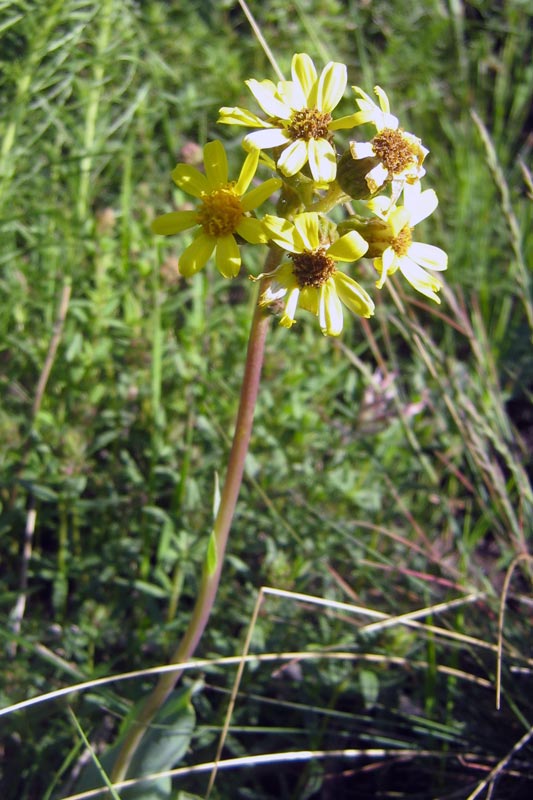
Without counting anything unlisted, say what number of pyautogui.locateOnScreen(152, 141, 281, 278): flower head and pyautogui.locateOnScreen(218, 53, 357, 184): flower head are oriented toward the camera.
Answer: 2

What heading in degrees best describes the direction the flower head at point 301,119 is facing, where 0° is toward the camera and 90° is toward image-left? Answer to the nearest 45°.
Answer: approximately 0°

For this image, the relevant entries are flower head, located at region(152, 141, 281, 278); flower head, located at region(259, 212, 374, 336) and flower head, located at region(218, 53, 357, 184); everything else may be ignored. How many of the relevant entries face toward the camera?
3

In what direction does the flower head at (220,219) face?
toward the camera

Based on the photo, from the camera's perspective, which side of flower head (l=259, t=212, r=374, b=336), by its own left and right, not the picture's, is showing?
front
